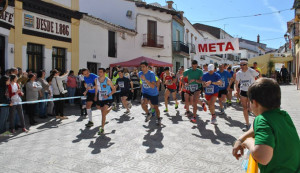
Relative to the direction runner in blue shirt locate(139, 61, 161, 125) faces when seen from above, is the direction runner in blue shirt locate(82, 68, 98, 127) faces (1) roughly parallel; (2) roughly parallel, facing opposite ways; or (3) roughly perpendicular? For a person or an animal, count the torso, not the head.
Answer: roughly parallel

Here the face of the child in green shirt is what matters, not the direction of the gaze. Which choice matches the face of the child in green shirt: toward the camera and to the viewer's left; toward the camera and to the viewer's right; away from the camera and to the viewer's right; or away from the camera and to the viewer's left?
away from the camera and to the viewer's left

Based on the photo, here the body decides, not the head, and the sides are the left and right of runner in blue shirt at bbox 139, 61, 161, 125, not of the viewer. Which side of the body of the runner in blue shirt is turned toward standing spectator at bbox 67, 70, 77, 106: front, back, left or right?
right

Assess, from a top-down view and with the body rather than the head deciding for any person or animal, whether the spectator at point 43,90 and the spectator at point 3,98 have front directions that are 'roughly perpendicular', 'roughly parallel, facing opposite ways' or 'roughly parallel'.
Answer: roughly parallel

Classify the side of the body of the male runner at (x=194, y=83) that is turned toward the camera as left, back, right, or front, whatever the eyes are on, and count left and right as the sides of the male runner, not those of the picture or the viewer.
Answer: front

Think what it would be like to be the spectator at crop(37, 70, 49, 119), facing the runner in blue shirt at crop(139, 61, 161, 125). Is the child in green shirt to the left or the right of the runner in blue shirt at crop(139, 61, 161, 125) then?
right

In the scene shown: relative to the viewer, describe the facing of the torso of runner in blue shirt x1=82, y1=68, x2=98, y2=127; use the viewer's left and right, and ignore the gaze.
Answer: facing the viewer and to the left of the viewer

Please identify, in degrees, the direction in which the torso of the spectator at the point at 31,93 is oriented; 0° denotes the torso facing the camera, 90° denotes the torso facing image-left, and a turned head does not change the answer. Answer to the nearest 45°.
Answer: approximately 270°

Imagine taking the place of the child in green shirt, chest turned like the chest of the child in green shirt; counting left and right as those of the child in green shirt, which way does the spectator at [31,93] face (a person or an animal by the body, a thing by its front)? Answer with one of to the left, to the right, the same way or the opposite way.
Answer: to the right

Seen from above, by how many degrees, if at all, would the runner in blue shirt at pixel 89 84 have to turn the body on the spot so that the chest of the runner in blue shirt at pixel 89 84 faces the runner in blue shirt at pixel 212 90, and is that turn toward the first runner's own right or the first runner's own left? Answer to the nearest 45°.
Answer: approximately 135° to the first runner's own left

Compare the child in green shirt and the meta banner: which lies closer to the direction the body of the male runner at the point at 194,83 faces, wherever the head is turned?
the child in green shirt

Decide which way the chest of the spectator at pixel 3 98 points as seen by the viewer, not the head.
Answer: to the viewer's right

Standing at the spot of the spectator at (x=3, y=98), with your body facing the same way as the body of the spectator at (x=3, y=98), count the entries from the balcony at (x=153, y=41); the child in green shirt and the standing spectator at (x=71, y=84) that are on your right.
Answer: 1

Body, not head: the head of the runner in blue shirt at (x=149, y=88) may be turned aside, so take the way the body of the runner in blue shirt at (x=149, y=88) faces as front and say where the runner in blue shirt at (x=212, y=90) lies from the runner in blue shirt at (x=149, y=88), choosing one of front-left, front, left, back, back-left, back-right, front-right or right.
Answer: back-left

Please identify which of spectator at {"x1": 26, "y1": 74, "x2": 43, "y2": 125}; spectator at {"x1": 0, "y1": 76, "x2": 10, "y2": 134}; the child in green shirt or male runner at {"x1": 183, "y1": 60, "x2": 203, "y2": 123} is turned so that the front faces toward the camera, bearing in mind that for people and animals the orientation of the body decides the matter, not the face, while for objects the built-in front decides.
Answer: the male runner

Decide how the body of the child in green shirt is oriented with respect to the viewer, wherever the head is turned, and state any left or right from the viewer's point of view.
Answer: facing away from the viewer and to the left of the viewer

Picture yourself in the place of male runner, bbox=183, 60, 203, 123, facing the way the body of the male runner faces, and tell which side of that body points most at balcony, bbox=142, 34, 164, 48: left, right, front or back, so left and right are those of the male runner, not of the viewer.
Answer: back

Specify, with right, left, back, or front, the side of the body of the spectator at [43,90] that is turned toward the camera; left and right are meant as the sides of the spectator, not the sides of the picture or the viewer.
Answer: right
